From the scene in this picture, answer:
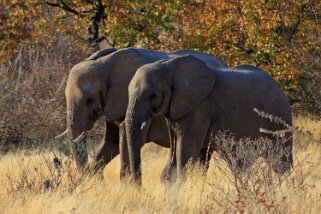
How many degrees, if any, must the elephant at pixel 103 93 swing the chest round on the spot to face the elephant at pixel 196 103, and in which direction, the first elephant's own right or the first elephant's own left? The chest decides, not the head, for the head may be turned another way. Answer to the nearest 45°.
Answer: approximately 135° to the first elephant's own left

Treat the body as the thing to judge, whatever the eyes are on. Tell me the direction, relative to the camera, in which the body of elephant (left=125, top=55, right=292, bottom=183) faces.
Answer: to the viewer's left

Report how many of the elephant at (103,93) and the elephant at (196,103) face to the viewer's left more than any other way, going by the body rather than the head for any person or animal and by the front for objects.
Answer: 2

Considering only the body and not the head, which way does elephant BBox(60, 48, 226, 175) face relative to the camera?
to the viewer's left
